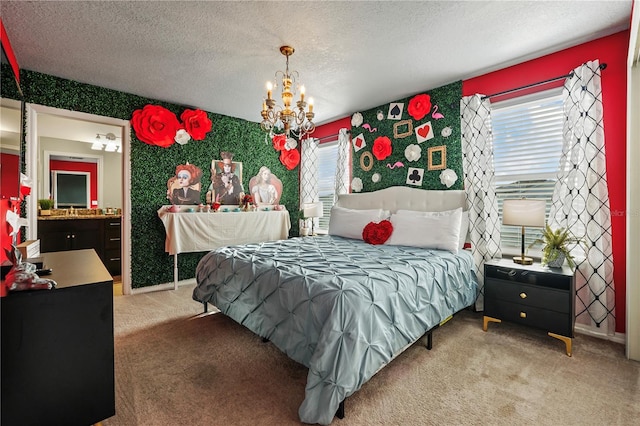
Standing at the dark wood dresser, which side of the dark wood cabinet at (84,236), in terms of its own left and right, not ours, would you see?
front

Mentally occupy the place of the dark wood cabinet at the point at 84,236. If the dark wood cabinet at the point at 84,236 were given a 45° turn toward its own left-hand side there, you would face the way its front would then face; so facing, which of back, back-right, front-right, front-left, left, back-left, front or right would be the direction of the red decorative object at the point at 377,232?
front

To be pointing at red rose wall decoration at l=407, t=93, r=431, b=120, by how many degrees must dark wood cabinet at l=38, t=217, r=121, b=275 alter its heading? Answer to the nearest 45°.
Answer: approximately 45° to its left

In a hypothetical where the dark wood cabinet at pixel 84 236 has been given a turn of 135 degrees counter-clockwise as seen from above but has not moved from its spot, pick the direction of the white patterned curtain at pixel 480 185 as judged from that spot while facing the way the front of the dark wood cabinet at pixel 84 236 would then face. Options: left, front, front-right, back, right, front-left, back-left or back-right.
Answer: right

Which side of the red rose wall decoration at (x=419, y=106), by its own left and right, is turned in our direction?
front

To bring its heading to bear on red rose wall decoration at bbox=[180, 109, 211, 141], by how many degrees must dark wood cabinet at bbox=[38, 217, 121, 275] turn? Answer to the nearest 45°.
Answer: approximately 45° to its left

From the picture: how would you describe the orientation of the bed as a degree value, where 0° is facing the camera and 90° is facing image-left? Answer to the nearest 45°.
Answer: approximately 45°

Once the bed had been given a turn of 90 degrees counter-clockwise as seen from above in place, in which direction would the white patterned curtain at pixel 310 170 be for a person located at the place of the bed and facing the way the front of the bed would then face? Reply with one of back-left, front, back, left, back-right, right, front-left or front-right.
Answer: back-left

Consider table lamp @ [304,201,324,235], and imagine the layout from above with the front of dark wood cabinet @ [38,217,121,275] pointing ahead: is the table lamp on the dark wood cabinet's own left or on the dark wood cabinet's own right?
on the dark wood cabinet's own left

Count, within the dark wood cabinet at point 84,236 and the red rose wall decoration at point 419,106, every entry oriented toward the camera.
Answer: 2

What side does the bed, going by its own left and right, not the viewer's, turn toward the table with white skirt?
right

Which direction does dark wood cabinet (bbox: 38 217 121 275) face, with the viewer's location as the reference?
facing the viewer

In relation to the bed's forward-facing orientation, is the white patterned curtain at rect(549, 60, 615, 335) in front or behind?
behind

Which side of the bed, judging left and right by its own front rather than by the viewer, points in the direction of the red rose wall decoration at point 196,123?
right
